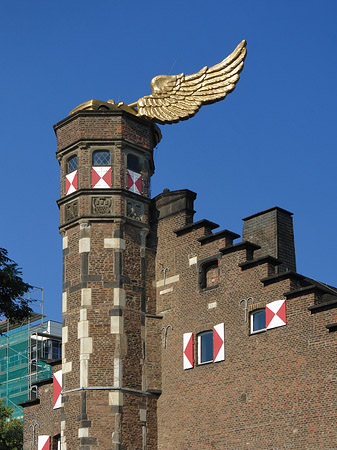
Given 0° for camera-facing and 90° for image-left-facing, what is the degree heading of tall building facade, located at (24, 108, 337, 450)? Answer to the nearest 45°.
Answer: approximately 45°

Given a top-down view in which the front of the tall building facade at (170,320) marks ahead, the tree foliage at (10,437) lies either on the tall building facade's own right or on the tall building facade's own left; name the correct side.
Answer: on the tall building facade's own right
